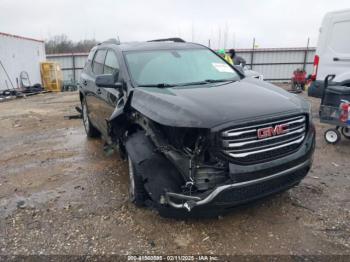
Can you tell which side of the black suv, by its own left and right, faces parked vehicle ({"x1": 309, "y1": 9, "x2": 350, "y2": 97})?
left

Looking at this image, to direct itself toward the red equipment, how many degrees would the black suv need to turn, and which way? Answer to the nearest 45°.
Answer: approximately 135° to its left

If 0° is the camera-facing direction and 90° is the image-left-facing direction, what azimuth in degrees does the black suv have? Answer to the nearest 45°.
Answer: approximately 315°

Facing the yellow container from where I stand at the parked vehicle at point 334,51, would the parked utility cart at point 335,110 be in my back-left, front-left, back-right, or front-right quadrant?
back-left

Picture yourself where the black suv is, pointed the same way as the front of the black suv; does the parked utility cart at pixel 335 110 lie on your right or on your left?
on your left
